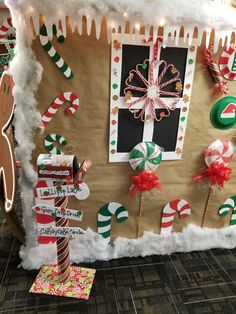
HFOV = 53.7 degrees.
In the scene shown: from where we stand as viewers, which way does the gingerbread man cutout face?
facing the viewer and to the left of the viewer

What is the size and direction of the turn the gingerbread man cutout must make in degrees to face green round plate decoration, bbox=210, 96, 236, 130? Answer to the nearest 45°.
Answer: approximately 135° to its left

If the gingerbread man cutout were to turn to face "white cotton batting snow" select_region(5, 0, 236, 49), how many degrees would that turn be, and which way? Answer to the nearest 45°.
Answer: approximately 90° to its left

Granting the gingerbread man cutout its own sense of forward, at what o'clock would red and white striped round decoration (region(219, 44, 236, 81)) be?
The red and white striped round decoration is roughly at 8 o'clock from the gingerbread man cutout.

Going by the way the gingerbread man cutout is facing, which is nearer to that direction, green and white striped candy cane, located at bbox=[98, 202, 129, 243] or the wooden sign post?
the wooden sign post
